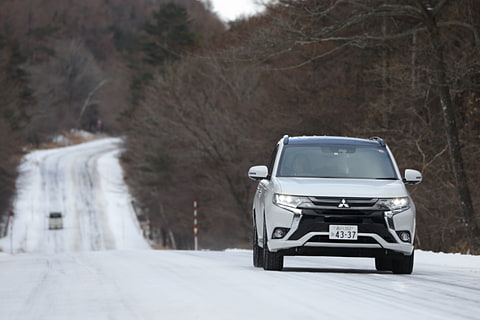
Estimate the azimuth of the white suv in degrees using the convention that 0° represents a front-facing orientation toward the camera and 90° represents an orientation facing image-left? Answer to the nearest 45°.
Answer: approximately 0°
